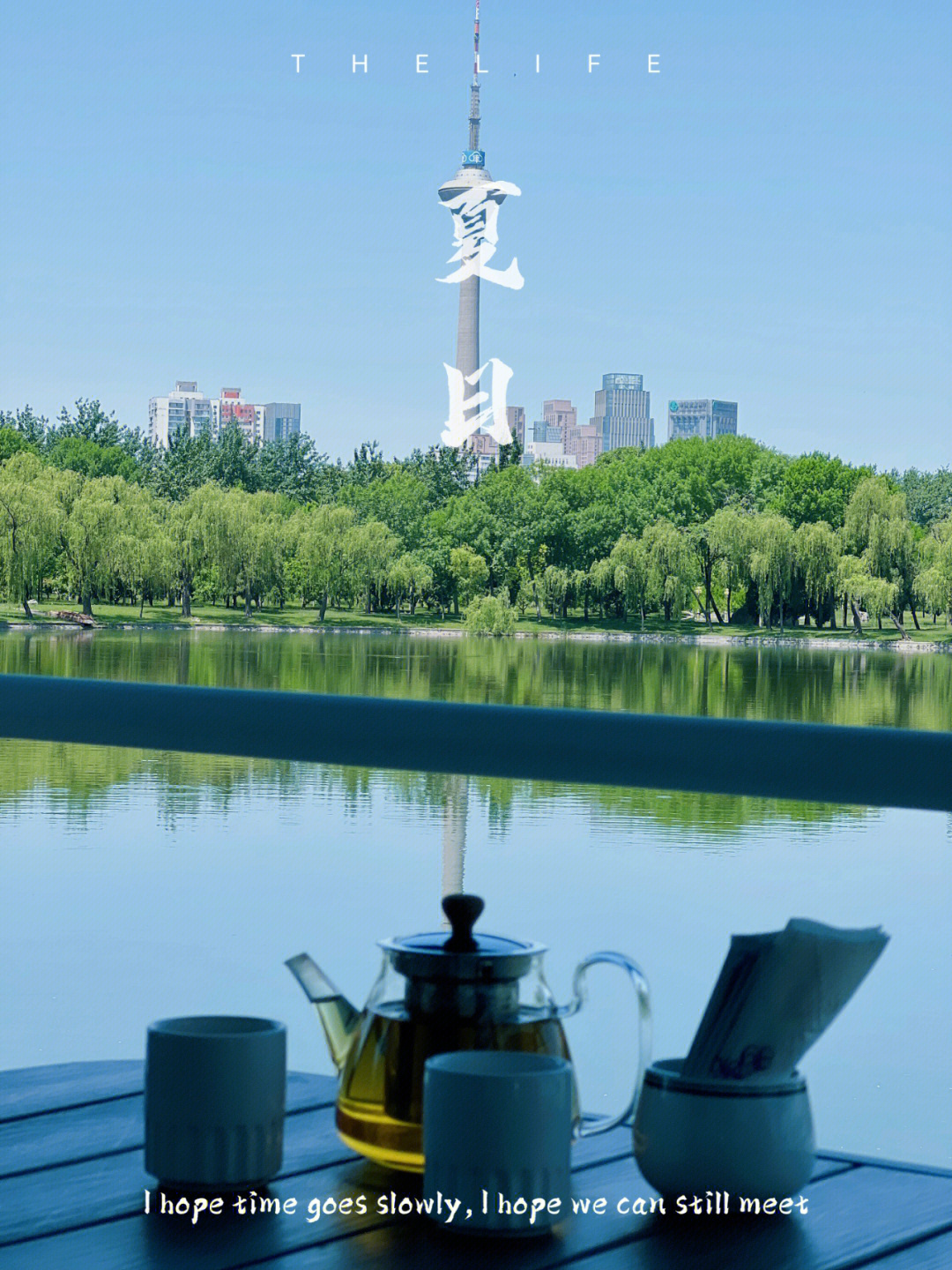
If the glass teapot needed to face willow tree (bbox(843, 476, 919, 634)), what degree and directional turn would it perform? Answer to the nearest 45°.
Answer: approximately 90° to its right

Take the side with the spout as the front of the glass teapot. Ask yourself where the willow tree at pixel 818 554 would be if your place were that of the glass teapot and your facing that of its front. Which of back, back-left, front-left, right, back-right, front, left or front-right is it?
right

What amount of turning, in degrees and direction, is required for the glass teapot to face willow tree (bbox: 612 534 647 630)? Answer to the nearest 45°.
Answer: approximately 90° to its right

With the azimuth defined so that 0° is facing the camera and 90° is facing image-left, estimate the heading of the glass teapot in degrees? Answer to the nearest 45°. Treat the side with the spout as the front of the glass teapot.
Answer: approximately 90°

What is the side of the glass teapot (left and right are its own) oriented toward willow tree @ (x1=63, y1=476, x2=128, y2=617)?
right

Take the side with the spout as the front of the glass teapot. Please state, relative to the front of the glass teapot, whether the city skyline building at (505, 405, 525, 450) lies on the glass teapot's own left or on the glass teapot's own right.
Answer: on the glass teapot's own right

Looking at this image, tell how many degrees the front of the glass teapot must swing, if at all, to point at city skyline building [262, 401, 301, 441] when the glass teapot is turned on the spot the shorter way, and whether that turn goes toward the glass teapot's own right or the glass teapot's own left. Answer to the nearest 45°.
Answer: approximately 90° to the glass teapot's own right

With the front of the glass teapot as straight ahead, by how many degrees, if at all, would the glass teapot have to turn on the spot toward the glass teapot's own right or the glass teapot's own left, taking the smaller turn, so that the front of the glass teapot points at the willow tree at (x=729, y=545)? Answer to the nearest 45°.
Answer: approximately 90° to the glass teapot's own right

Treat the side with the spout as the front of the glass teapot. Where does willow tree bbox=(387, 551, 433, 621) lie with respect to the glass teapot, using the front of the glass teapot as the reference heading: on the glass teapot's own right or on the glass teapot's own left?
on the glass teapot's own right

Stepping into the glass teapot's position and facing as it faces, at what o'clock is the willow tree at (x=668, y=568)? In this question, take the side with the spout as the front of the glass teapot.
The willow tree is roughly at 3 o'clock from the glass teapot.
